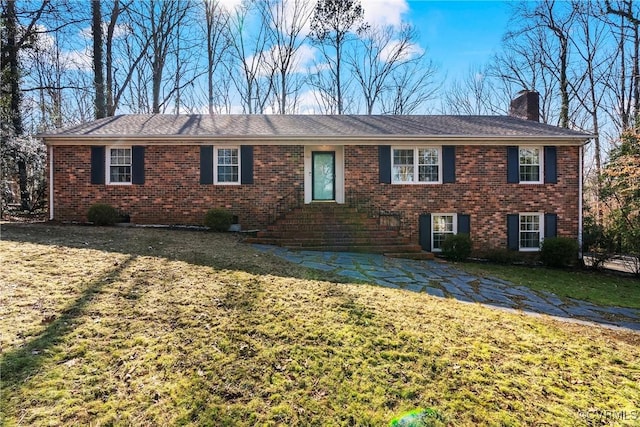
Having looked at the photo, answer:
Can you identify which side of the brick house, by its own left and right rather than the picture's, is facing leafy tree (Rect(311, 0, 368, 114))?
back

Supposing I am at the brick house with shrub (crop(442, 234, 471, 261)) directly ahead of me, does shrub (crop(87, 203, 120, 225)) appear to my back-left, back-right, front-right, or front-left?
back-right

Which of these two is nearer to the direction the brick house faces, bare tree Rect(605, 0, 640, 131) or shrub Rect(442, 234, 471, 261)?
the shrub

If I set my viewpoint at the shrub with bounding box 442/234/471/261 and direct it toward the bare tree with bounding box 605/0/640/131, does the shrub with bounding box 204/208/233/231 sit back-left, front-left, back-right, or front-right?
back-left

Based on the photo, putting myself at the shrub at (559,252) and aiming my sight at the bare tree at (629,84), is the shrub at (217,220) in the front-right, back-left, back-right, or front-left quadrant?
back-left

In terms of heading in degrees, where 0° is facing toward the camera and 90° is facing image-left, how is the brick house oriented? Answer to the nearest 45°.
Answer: approximately 0°

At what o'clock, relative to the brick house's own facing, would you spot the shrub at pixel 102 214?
The shrub is roughly at 3 o'clock from the brick house.

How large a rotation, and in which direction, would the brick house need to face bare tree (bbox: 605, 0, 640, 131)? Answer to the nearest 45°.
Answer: approximately 135° to its left

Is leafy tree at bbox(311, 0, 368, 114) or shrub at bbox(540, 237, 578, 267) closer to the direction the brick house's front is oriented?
the shrub

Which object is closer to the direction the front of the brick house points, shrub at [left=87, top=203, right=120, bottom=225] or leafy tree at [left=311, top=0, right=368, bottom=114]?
the shrub
